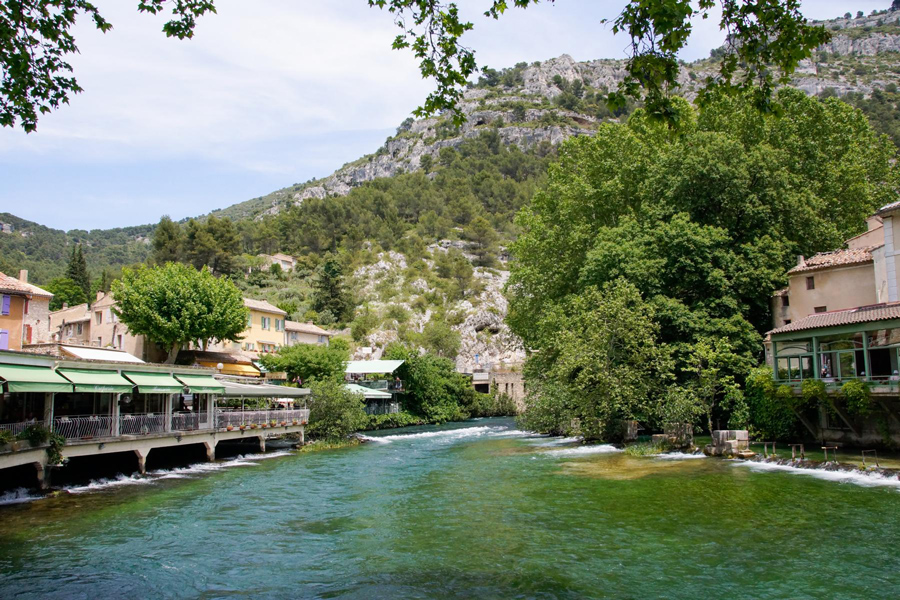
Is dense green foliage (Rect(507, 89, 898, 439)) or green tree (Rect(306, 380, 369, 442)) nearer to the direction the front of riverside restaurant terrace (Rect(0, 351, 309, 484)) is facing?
the dense green foliage

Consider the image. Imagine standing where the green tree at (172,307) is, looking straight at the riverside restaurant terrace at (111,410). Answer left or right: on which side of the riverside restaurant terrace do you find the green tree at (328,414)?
left

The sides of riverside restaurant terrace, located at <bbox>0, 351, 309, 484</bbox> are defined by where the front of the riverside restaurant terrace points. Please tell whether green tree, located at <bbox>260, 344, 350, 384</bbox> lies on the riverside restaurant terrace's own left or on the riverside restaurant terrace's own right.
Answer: on the riverside restaurant terrace's own left

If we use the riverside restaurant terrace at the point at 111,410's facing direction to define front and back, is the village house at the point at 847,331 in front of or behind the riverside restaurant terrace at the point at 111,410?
in front

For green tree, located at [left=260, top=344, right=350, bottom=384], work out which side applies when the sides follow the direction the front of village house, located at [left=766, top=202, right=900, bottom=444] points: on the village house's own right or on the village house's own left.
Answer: on the village house's own right

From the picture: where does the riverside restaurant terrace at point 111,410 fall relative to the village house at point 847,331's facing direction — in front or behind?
in front

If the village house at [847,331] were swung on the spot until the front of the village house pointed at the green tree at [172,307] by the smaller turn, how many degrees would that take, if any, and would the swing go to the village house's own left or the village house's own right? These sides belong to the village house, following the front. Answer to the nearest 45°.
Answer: approximately 45° to the village house's own right

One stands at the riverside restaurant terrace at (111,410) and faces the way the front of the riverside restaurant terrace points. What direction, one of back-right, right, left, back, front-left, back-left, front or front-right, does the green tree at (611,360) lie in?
front-left

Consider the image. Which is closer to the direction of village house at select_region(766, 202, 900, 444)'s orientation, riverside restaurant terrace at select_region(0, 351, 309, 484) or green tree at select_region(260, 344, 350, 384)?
the riverside restaurant terrace

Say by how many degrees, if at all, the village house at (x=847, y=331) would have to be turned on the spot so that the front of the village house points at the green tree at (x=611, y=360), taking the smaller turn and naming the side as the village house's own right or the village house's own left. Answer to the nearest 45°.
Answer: approximately 45° to the village house's own right

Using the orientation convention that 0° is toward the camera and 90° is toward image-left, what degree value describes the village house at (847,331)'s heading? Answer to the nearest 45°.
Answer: approximately 45°

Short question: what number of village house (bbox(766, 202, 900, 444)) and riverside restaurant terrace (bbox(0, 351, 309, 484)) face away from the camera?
0
